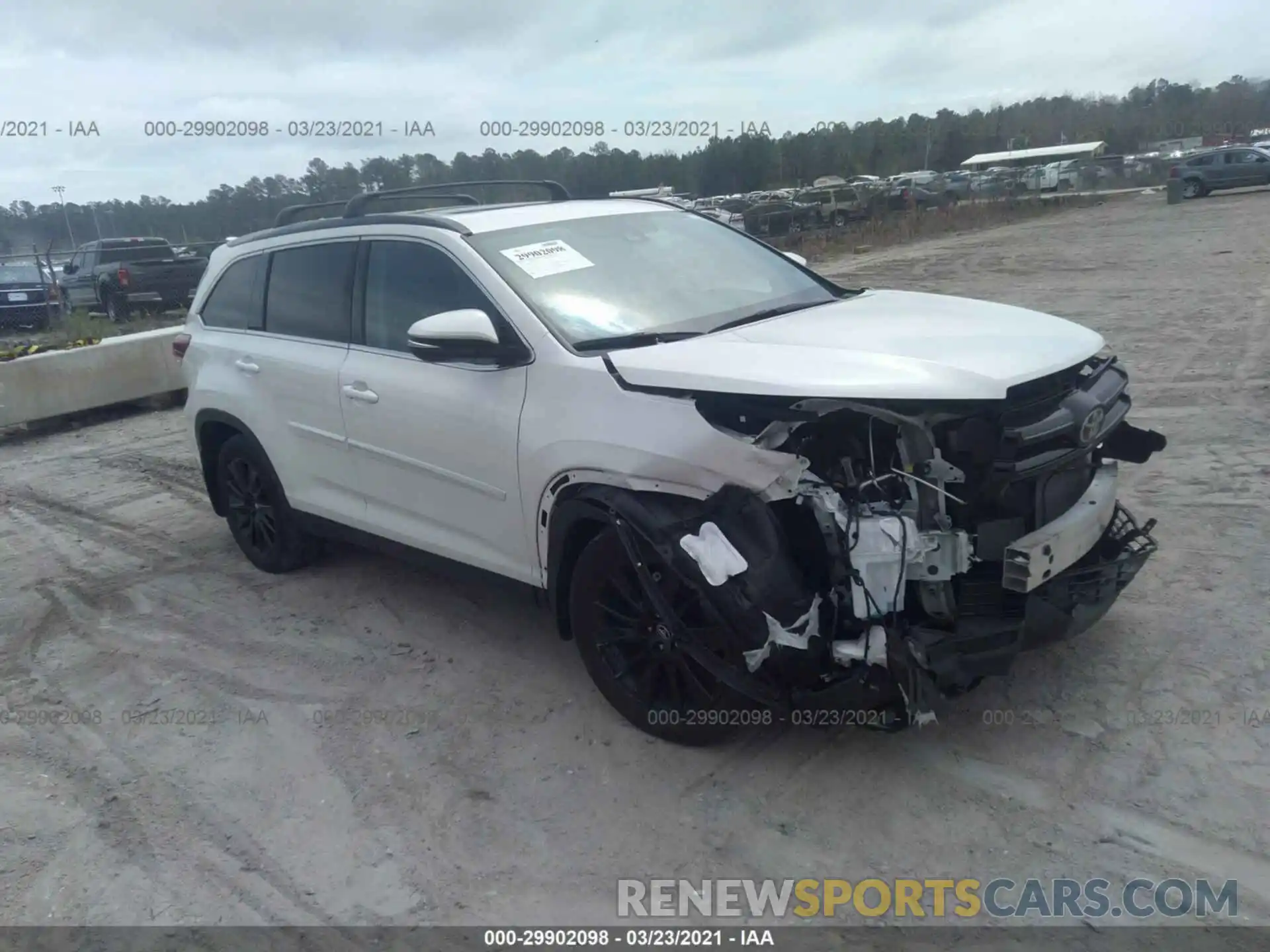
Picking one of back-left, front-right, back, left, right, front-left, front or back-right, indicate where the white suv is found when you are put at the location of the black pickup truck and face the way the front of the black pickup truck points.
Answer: back-left

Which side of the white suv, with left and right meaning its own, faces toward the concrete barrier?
back

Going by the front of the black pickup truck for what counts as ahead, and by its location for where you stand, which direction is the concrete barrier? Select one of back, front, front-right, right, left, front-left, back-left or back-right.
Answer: back-left

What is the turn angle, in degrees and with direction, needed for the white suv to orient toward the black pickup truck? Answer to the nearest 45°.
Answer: approximately 180°

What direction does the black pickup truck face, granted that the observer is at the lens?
facing away from the viewer and to the left of the viewer

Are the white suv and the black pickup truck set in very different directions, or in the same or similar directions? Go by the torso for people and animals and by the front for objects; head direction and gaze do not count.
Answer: very different directions

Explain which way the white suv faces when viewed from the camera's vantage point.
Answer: facing the viewer and to the right of the viewer
